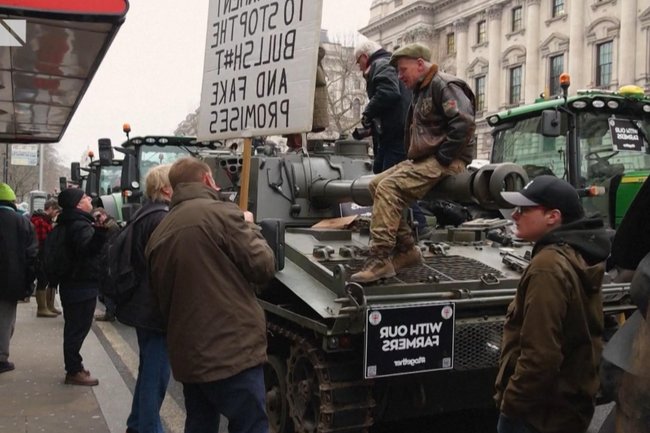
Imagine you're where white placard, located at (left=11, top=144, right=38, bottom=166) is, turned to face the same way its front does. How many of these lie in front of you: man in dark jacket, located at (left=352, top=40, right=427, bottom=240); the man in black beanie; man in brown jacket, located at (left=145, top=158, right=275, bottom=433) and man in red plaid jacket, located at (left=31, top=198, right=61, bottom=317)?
4

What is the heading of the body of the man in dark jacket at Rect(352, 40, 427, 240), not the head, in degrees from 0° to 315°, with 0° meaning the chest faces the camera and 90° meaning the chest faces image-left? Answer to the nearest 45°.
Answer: approximately 90°

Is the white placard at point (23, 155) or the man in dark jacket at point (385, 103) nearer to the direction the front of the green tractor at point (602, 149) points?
the man in dark jacket

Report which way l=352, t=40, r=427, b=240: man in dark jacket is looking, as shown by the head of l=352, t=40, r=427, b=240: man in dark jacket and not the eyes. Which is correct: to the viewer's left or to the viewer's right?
to the viewer's left

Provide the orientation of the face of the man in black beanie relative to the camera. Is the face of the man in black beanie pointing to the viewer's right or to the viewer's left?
to the viewer's right

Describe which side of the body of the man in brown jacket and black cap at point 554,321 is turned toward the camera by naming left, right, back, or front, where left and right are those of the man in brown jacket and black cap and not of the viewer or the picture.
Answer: left

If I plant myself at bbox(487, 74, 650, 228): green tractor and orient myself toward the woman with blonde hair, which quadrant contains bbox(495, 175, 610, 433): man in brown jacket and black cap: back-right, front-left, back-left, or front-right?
front-left

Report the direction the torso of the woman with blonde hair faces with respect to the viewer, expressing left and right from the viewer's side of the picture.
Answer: facing away from the viewer and to the right of the viewer

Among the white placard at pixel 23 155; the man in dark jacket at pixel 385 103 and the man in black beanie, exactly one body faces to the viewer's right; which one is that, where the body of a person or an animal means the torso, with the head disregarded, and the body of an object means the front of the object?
the man in black beanie

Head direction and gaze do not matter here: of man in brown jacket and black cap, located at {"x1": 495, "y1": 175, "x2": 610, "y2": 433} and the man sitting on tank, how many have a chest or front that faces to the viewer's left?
2

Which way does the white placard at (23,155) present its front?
toward the camera

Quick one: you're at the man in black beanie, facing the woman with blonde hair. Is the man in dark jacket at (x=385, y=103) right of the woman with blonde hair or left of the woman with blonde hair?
left

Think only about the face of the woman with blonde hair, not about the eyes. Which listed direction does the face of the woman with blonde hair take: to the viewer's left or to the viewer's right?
to the viewer's right

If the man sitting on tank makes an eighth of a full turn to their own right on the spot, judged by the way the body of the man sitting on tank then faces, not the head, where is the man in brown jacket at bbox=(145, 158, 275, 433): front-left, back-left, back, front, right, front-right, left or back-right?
left

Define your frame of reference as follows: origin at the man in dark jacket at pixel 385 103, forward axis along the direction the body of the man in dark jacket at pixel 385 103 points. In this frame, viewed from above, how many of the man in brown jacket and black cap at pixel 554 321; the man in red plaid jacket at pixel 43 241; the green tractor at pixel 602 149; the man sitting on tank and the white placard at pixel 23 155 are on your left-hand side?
2
